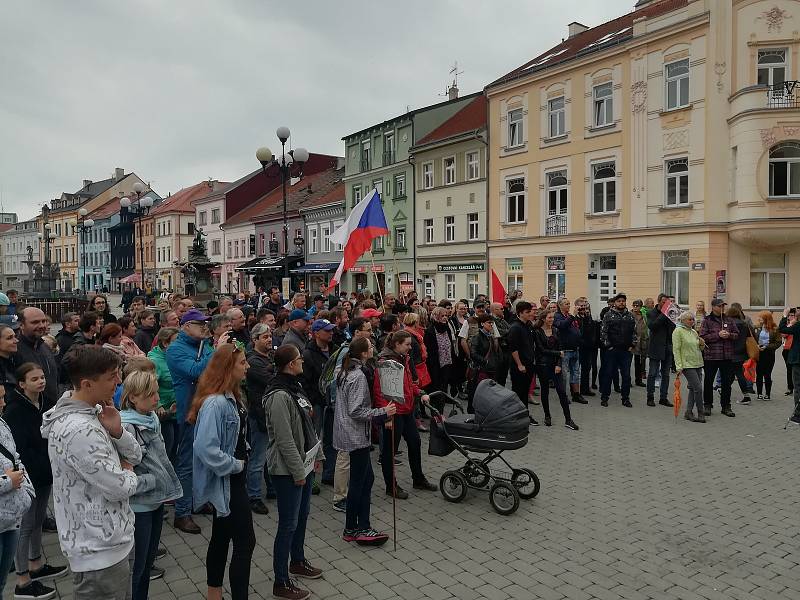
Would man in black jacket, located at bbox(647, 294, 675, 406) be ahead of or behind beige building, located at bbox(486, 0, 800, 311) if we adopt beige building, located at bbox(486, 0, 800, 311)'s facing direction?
ahead

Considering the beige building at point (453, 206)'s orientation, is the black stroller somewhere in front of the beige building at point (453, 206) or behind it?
in front

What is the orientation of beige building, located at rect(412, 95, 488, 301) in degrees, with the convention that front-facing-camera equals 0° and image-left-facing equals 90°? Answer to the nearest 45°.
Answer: approximately 45°

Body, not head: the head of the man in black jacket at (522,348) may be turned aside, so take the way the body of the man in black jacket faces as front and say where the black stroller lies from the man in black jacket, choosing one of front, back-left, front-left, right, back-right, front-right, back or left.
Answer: front-right

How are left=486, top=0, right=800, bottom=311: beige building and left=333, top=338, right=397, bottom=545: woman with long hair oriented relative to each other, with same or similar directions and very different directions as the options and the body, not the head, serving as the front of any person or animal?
very different directions

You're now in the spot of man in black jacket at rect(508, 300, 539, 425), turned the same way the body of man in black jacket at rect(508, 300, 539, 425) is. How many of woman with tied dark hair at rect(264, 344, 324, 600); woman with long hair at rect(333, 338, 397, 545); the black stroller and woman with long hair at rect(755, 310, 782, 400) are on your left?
1

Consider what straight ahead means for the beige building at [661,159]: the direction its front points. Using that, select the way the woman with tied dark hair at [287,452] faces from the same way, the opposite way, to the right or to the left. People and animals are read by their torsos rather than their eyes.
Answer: the opposite way

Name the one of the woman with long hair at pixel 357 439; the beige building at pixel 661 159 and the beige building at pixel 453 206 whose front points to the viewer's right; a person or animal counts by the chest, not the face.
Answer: the woman with long hair

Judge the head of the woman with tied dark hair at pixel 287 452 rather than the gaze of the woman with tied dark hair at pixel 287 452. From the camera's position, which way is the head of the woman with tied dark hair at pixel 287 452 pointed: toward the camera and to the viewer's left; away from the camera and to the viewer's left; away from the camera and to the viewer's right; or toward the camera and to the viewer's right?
away from the camera and to the viewer's right

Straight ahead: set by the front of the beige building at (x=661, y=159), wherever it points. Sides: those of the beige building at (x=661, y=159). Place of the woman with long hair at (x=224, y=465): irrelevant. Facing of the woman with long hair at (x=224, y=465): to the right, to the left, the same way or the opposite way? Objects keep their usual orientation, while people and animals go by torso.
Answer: the opposite way

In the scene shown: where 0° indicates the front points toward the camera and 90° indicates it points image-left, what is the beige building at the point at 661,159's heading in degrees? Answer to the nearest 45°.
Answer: approximately 45°

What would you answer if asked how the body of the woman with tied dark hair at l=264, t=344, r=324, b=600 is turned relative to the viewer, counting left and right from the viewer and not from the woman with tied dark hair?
facing to the right of the viewer
